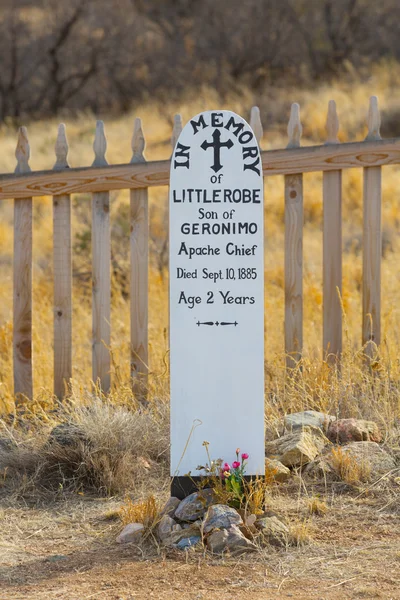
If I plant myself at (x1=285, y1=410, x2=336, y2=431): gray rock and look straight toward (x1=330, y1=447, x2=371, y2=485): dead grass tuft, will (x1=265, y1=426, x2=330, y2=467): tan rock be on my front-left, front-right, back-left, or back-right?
front-right

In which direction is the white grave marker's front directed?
toward the camera

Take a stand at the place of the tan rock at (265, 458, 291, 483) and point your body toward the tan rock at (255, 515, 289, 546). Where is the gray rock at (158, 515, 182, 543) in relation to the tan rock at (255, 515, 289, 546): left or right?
right

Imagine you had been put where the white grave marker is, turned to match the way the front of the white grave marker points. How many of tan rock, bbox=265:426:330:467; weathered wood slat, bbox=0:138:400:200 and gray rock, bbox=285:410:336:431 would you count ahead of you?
0

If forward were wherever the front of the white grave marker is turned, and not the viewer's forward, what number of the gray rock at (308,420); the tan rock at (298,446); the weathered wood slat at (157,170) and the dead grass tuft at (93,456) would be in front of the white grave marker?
0

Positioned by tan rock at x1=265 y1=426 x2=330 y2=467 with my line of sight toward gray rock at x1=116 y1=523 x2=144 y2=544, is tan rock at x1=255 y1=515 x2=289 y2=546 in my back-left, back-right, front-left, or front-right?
front-left

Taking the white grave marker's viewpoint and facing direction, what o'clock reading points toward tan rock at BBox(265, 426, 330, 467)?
The tan rock is roughly at 7 o'clock from the white grave marker.

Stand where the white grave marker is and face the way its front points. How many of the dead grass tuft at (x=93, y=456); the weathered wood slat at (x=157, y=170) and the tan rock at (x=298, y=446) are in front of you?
0
